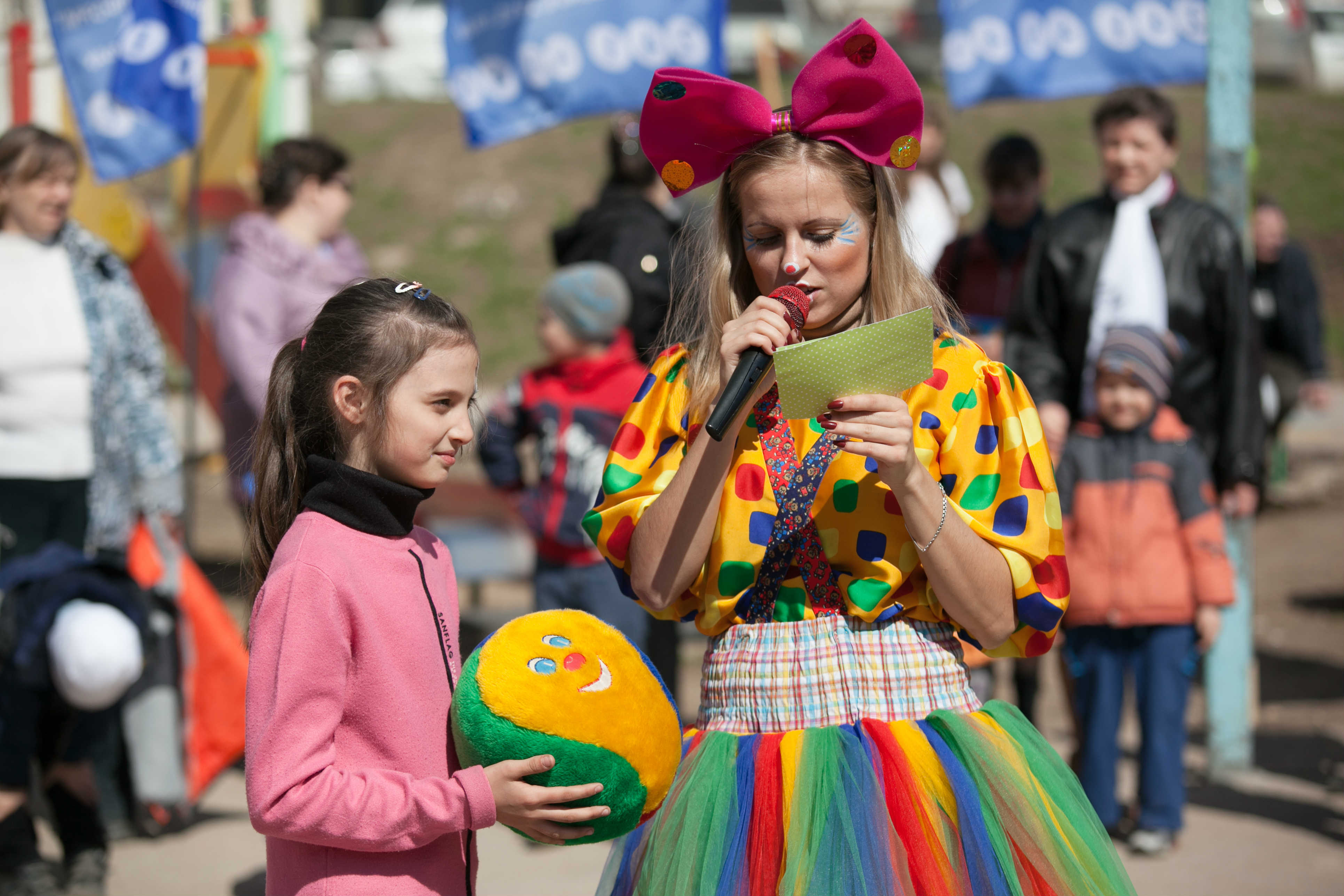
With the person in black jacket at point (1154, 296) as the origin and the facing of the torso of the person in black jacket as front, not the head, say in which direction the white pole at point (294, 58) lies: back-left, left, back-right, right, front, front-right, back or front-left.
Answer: back-right

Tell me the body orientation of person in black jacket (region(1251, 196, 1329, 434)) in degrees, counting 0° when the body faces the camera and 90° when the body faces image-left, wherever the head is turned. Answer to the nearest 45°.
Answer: approximately 45°

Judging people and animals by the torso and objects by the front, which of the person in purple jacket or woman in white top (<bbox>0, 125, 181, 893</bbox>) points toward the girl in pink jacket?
the woman in white top

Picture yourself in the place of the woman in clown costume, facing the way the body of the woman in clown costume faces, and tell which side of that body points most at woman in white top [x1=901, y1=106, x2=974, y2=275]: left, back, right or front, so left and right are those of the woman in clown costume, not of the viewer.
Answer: back

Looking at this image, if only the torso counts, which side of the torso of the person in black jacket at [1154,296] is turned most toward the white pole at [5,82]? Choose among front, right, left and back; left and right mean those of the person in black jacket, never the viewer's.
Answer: right

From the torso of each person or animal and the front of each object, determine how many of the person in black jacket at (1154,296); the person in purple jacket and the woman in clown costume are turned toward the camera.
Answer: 2

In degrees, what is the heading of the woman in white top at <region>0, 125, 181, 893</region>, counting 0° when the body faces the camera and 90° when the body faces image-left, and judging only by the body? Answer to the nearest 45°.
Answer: approximately 0°
